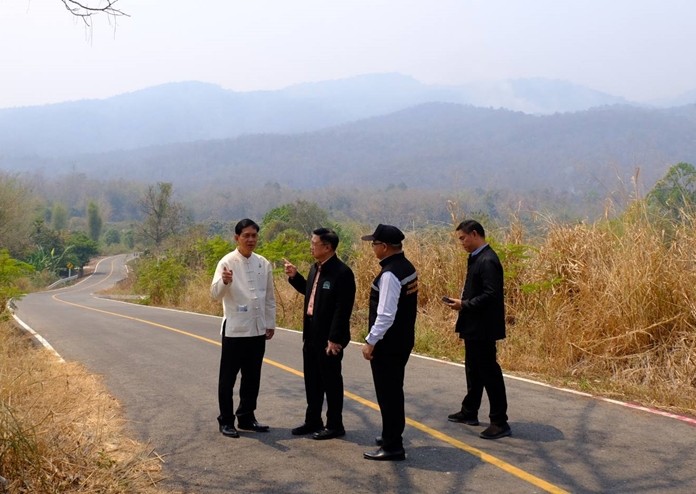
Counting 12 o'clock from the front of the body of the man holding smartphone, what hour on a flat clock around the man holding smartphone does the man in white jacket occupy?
The man in white jacket is roughly at 12 o'clock from the man holding smartphone.

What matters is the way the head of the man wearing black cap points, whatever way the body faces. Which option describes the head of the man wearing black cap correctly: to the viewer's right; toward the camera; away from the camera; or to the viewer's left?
to the viewer's left

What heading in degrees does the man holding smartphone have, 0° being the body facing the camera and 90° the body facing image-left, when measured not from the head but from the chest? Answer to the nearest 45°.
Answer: approximately 90°

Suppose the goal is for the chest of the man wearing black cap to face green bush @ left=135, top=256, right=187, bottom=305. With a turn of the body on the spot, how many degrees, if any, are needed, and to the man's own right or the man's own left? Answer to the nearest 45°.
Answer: approximately 90° to the man's own right

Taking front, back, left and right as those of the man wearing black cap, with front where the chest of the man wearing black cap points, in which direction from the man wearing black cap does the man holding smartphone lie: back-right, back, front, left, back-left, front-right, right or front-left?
back-right

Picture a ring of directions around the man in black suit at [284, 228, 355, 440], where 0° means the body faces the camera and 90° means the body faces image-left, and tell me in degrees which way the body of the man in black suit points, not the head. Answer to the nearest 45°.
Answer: approximately 45°

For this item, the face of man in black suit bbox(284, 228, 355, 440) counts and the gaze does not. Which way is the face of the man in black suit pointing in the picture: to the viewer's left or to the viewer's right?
to the viewer's left

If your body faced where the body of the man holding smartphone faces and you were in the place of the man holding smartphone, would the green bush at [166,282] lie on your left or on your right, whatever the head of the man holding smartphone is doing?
on your right

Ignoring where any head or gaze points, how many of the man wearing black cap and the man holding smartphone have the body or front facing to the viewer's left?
2

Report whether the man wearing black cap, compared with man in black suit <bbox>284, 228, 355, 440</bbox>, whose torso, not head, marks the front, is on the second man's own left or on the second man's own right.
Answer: on the second man's own left

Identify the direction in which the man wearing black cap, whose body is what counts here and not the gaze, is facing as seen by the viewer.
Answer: to the viewer's left

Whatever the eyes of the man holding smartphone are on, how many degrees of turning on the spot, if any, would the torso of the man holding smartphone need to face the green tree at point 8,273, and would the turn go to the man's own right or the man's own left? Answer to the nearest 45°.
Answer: approximately 45° to the man's own right
